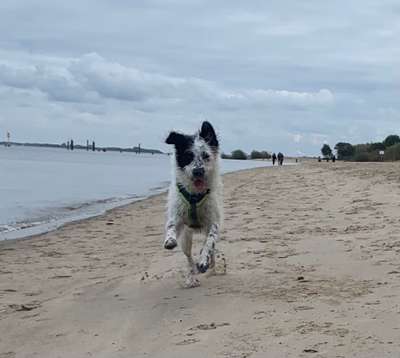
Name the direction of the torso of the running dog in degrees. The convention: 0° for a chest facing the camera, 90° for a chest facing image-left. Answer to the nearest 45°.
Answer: approximately 0°
